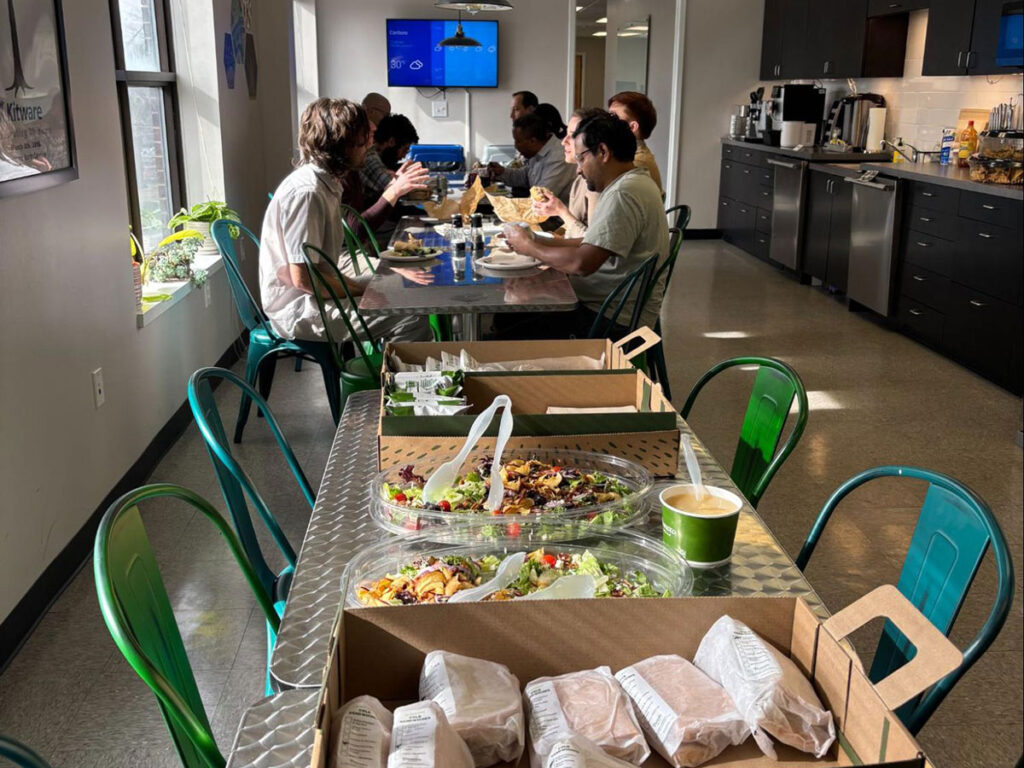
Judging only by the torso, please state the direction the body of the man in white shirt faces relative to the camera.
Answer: to the viewer's right

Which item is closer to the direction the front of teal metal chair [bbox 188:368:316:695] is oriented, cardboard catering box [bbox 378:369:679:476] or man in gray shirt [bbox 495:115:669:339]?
the cardboard catering box

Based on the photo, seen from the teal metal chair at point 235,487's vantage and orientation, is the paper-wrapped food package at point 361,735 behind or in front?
in front

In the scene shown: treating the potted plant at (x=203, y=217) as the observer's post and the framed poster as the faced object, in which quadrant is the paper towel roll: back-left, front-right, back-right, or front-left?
back-left

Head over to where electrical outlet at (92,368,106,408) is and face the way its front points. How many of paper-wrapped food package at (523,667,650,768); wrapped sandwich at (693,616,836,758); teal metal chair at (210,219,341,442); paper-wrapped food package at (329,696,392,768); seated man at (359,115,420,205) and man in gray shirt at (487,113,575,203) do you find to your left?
3

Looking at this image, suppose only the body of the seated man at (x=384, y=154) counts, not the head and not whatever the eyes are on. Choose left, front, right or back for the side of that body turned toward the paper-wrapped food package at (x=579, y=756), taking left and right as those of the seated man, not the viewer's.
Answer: right

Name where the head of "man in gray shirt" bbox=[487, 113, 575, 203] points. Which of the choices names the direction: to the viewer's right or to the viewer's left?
to the viewer's left

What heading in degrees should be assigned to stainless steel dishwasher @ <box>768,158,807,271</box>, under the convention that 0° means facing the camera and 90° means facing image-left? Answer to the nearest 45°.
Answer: approximately 45°

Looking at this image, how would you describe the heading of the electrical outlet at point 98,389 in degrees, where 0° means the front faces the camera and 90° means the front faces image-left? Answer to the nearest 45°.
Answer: approximately 315°

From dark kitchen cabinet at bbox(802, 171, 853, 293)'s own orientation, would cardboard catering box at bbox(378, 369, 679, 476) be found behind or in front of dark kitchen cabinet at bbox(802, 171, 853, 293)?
in front

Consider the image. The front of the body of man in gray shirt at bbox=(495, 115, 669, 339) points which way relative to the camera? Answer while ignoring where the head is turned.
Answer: to the viewer's left

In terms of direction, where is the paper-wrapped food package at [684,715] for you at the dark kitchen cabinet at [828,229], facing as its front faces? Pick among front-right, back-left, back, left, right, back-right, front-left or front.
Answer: front-left

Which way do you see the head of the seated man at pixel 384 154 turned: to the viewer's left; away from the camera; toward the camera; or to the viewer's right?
to the viewer's right

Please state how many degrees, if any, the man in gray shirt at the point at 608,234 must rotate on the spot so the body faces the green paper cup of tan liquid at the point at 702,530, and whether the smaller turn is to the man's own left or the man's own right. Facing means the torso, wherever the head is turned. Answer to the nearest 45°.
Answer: approximately 90° to the man's own left

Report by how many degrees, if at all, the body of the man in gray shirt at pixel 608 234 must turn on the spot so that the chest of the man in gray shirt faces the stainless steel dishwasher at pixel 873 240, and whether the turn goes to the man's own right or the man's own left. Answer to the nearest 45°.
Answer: approximately 135° to the man's own right

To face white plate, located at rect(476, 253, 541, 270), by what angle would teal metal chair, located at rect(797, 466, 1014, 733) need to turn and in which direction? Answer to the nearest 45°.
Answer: approximately 90° to its right
